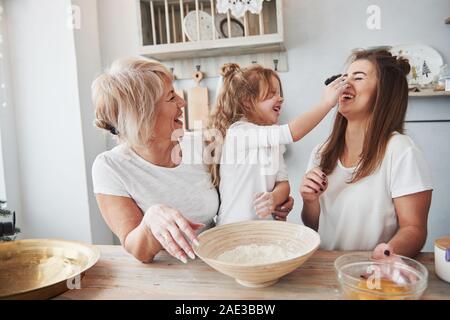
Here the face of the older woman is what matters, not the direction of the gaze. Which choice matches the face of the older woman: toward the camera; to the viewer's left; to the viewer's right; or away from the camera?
to the viewer's right

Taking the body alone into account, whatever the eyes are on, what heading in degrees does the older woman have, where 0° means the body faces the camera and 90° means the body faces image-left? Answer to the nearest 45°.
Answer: approximately 315°
